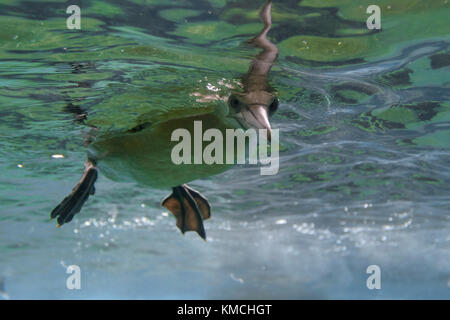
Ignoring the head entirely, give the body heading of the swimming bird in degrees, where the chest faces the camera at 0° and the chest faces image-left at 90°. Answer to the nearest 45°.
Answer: approximately 315°
